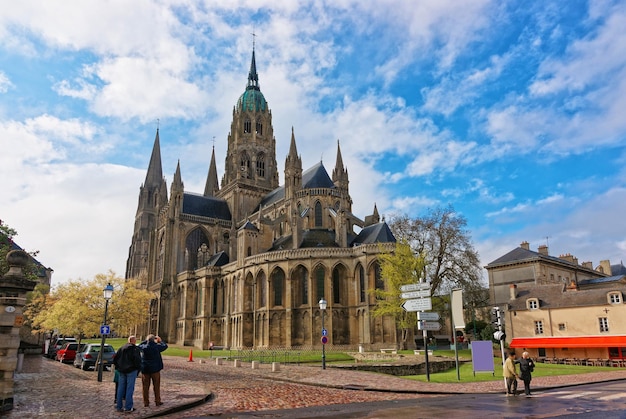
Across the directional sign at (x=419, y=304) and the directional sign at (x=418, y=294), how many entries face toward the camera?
2

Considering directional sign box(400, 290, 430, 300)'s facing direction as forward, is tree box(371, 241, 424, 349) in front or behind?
behind

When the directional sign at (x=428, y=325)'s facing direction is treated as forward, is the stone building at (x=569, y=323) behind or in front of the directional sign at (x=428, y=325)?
behind

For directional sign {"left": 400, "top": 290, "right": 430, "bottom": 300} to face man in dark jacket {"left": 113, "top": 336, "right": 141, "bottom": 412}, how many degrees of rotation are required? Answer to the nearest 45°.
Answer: approximately 45° to its right

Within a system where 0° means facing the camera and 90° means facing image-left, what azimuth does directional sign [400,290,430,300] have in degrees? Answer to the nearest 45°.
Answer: approximately 0°

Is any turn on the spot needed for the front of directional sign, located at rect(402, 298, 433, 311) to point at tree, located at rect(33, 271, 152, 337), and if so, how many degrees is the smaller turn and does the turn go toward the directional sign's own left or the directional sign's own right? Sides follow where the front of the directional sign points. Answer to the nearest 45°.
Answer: approximately 135° to the directional sign's own right

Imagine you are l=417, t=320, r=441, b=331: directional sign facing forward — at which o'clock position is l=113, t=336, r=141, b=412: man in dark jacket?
The man in dark jacket is roughly at 1 o'clock from the directional sign.

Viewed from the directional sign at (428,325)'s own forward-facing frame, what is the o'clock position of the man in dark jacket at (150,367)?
The man in dark jacket is roughly at 1 o'clock from the directional sign.

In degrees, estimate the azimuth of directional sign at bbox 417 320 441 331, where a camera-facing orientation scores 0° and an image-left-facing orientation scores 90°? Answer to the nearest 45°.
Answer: approximately 0°
